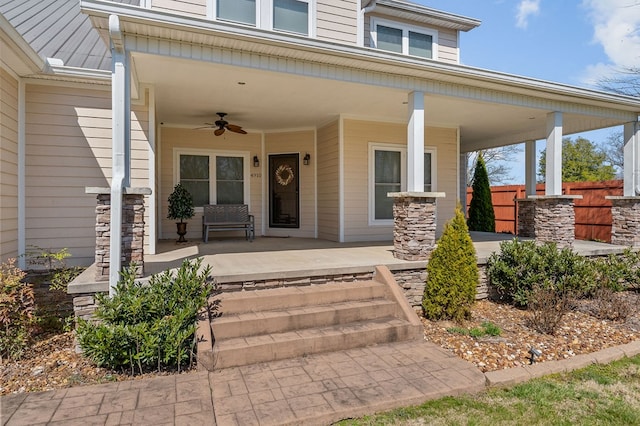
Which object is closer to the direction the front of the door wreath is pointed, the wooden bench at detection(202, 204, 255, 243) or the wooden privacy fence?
the wooden bench

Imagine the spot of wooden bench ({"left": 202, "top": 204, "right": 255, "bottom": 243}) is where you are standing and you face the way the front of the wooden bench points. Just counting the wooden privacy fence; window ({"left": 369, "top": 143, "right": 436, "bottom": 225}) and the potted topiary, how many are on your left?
2

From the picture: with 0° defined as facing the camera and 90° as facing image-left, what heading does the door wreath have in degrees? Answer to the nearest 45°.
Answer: approximately 0°

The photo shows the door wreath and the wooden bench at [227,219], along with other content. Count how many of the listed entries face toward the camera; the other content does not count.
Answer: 2

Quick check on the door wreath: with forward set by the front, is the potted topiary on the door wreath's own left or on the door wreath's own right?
on the door wreath's own right

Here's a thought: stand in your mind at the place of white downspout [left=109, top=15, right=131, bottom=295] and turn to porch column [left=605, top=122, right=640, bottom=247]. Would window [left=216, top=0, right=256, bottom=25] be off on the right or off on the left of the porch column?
left

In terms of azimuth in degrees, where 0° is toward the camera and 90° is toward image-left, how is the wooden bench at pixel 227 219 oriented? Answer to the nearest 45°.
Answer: approximately 0°

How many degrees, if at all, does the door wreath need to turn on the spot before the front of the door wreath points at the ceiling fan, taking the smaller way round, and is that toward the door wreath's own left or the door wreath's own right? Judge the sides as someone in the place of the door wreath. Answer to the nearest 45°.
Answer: approximately 45° to the door wreath's own right

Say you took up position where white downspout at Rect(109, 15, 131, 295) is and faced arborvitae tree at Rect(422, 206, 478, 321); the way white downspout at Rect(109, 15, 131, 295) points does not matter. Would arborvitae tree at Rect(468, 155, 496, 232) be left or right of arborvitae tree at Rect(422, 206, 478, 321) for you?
left
